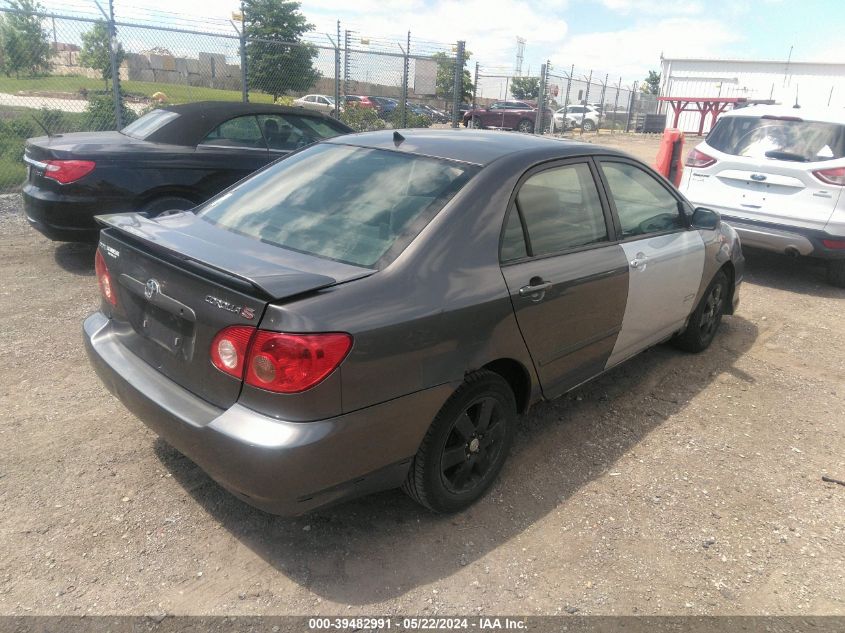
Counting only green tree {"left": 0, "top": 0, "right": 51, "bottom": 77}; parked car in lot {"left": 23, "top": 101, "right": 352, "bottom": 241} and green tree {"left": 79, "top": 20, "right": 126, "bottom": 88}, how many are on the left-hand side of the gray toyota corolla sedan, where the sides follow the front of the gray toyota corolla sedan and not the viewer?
3

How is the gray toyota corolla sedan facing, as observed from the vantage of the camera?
facing away from the viewer and to the right of the viewer

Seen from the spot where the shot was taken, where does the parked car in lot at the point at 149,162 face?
facing away from the viewer and to the right of the viewer

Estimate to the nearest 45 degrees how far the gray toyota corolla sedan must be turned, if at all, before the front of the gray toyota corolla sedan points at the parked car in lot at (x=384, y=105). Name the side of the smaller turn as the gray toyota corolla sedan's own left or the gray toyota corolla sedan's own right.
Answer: approximately 45° to the gray toyota corolla sedan's own left

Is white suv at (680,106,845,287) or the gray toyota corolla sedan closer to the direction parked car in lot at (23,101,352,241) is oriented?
the white suv

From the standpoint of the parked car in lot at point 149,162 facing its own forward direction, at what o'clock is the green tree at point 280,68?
The green tree is roughly at 11 o'clock from the parked car in lot.

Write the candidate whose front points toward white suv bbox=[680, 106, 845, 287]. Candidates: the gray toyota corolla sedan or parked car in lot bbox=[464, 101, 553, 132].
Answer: the gray toyota corolla sedan

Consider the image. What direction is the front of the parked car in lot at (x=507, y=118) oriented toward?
to the viewer's left

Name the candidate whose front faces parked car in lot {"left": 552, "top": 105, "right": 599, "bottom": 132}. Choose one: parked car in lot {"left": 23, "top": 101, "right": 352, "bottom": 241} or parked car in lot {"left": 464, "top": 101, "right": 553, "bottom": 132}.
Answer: parked car in lot {"left": 23, "top": 101, "right": 352, "bottom": 241}

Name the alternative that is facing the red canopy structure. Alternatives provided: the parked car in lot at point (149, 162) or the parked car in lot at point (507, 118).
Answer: the parked car in lot at point (149, 162)
